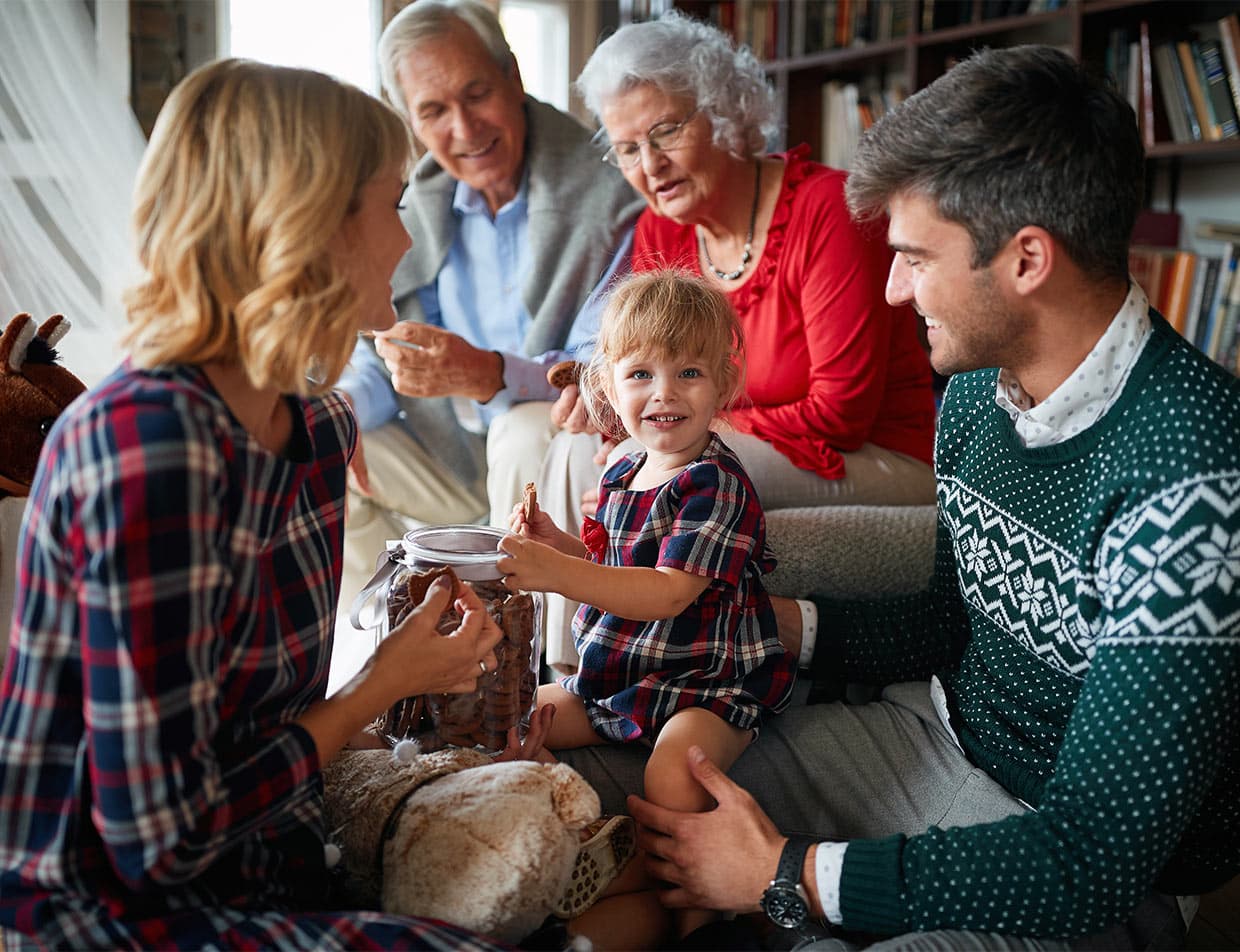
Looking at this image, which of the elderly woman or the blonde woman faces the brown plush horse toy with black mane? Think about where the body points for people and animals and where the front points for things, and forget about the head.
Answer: the elderly woman

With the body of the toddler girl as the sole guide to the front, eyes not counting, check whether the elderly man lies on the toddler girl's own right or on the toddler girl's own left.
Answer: on the toddler girl's own right

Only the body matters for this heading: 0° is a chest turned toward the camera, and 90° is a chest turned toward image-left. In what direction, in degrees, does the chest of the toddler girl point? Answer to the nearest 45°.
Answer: approximately 45°

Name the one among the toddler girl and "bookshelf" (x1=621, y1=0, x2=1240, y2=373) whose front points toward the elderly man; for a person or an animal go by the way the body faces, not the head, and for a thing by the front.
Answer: the bookshelf

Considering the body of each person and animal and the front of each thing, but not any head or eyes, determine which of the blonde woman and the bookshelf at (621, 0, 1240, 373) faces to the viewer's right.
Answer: the blonde woman

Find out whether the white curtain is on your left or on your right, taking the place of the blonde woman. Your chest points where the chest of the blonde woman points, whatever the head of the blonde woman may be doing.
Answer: on your left

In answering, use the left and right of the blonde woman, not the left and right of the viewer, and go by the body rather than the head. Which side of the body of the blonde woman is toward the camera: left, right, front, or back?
right

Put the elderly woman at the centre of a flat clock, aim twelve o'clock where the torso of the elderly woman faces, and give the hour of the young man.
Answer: The young man is roughly at 10 o'clock from the elderly woman.
